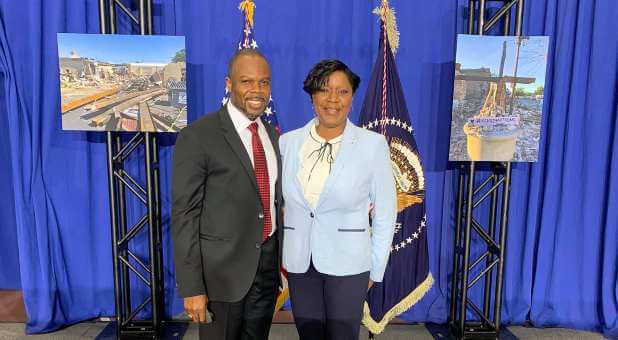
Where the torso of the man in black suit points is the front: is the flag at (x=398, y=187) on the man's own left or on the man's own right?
on the man's own left

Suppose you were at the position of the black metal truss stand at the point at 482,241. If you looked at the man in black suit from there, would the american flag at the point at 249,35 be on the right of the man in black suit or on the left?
right

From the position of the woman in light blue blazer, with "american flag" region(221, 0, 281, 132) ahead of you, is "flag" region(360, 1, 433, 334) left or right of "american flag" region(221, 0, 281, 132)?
right

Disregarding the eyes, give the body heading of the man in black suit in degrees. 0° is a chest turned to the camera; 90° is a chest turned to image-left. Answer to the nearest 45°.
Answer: approximately 315°

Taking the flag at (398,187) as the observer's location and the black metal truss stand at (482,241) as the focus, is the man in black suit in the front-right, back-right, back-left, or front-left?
back-right

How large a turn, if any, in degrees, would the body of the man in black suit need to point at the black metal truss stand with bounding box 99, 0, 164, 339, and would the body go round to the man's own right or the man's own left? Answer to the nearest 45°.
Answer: approximately 180°

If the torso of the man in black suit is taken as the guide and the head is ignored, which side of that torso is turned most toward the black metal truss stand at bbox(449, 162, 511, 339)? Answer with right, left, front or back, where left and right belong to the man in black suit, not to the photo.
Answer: left
